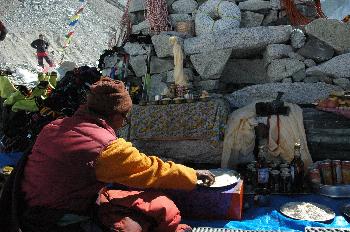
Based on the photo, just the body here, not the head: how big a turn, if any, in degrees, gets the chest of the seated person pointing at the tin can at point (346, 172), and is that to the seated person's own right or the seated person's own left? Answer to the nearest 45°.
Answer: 0° — they already face it

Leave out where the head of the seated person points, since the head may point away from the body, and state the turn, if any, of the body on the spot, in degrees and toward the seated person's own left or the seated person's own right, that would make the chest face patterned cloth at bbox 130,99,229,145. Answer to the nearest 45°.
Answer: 0° — they already face it

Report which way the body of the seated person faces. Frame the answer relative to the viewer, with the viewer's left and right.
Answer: facing away from the viewer and to the right of the viewer

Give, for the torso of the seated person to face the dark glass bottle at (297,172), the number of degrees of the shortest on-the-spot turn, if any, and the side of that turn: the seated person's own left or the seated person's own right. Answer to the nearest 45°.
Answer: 0° — they already face it

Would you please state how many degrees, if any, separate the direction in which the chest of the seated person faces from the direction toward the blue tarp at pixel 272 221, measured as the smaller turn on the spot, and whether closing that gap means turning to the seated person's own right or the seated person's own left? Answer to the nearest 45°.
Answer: approximately 45° to the seated person's own right

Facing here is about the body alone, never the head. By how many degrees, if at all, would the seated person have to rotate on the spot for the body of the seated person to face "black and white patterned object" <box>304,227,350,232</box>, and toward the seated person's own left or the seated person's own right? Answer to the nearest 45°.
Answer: approximately 45° to the seated person's own right

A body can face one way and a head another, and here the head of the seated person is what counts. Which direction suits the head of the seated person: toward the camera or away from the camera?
away from the camera

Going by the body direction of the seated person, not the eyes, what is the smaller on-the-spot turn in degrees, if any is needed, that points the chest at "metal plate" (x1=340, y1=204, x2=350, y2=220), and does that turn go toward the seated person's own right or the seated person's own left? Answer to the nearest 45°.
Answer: approximately 45° to the seated person's own right

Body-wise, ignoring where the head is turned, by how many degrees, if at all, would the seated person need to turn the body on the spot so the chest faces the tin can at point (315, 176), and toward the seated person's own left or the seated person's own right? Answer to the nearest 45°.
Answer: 0° — they already face it

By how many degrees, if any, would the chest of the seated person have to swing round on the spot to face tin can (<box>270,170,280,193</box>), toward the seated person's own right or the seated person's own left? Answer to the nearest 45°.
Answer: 0° — they already face it
